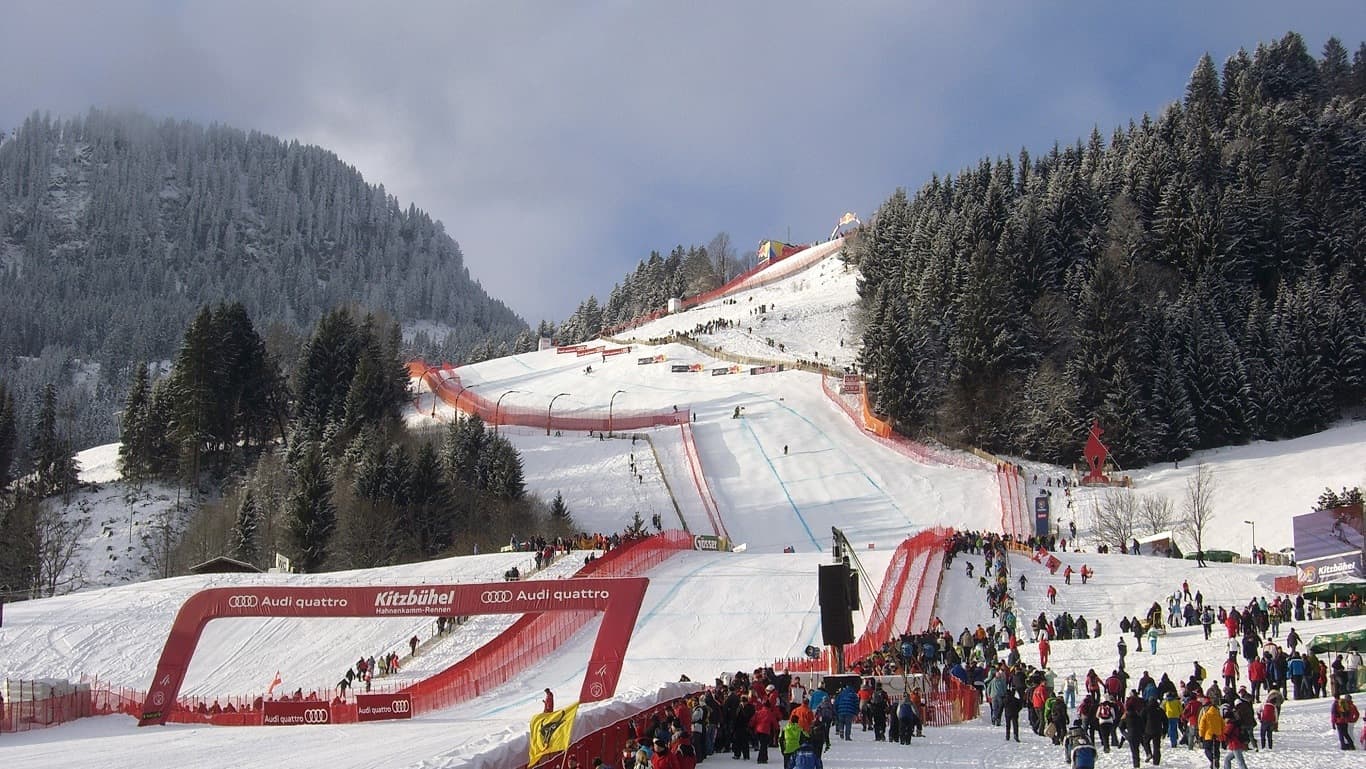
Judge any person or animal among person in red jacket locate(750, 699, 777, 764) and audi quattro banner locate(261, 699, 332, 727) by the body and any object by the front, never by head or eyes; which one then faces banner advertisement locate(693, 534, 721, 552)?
the person in red jacket

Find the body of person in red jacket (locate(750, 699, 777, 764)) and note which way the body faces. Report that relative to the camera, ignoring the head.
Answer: away from the camera

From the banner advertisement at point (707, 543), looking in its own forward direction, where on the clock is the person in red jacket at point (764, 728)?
The person in red jacket is roughly at 12 o'clock from the banner advertisement.

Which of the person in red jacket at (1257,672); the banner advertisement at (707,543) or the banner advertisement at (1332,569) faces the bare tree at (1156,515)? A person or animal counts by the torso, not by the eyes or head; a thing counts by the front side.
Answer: the person in red jacket

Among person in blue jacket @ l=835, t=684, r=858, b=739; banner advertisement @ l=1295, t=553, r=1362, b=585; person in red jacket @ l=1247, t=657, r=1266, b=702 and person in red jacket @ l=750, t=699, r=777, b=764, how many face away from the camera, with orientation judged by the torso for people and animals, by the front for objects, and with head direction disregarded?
3

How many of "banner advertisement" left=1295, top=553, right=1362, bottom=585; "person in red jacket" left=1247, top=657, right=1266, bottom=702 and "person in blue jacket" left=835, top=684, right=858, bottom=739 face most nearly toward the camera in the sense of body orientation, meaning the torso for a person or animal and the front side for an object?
1

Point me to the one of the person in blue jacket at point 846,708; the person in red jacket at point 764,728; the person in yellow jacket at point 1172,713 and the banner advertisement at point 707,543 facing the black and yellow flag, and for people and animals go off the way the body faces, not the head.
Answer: the banner advertisement

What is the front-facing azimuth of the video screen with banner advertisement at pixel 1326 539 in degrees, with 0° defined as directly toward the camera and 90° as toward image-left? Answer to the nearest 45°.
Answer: approximately 0°

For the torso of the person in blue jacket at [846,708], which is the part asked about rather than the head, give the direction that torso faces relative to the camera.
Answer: away from the camera

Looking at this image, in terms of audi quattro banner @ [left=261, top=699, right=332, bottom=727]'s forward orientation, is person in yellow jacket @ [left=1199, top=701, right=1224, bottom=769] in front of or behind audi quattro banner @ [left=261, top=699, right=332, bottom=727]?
in front

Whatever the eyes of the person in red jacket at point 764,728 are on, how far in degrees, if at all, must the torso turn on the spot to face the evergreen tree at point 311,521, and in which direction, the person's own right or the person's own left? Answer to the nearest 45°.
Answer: approximately 45° to the person's own left

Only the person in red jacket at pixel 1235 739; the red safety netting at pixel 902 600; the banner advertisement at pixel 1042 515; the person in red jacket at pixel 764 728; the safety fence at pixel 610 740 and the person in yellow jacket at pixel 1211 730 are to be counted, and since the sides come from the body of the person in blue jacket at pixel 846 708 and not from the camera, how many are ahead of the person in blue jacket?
2

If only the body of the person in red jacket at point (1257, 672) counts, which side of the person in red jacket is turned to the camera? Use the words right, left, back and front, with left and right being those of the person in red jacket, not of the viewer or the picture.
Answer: back

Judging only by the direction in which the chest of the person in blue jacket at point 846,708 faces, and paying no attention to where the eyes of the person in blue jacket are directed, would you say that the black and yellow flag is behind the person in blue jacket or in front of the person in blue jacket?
behind

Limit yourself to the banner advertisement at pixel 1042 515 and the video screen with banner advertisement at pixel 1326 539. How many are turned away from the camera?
0

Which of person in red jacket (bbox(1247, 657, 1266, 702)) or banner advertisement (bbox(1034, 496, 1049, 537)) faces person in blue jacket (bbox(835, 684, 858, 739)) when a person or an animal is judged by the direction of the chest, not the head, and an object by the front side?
the banner advertisement

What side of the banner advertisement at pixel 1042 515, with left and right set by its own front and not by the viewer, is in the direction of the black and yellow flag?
front

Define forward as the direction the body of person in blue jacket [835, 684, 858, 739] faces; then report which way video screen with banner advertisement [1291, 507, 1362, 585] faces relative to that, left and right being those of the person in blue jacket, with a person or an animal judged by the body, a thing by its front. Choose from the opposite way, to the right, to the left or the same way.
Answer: the opposite way
